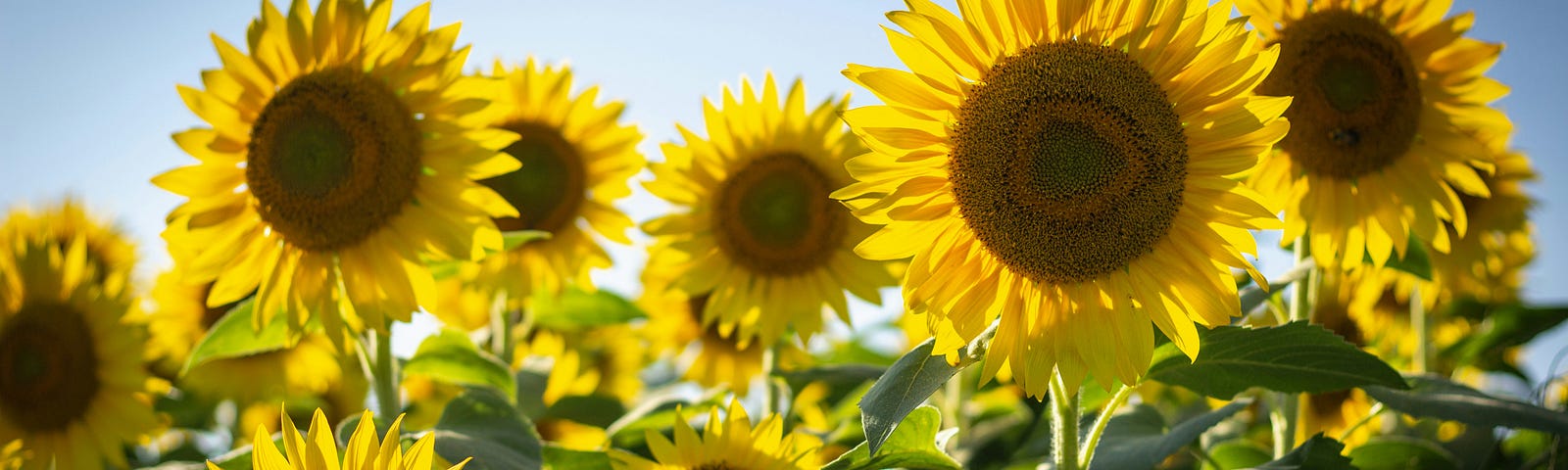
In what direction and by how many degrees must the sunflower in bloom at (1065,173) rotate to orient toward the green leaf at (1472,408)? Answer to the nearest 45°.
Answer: approximately 135° to its left

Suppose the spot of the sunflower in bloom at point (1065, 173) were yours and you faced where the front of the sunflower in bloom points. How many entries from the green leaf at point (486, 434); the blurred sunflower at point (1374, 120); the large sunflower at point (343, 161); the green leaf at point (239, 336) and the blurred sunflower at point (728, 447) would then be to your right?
4

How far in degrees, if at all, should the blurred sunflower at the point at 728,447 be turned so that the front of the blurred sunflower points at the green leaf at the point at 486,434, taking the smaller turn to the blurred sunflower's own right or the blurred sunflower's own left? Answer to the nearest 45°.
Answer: approximately 90° to the blurred sunflower's own right

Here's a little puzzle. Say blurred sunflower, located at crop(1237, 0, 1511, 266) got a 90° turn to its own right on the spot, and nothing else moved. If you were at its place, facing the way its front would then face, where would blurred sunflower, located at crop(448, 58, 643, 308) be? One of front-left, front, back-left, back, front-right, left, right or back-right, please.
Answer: front

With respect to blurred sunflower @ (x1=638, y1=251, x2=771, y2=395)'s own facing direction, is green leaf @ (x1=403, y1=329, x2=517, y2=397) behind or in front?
in front

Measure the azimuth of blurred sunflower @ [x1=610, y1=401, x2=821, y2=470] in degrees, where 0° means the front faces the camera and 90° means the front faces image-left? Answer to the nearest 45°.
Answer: approximately 0°

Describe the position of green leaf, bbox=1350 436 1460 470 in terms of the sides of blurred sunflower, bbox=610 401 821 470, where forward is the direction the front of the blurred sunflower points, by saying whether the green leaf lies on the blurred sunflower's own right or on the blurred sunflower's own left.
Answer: on the blurred sunflower's own left

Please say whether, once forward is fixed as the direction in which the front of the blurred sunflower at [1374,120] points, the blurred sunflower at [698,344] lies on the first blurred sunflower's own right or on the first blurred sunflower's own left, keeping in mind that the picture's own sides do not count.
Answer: on the first blurred sunflower's own right

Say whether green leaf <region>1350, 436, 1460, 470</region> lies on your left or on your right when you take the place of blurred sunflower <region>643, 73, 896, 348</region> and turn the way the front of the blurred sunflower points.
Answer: on your left
